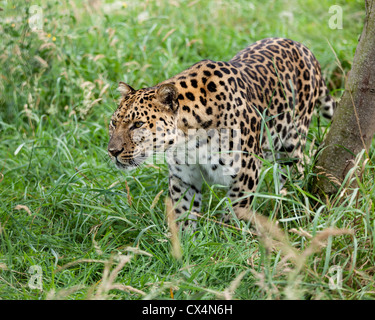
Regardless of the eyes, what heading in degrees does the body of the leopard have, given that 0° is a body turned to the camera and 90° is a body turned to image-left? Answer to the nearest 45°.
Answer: approximately 45°

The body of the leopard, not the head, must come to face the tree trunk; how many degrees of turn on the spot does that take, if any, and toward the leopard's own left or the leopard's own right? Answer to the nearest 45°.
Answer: approximately 135° to the leopard's own left
